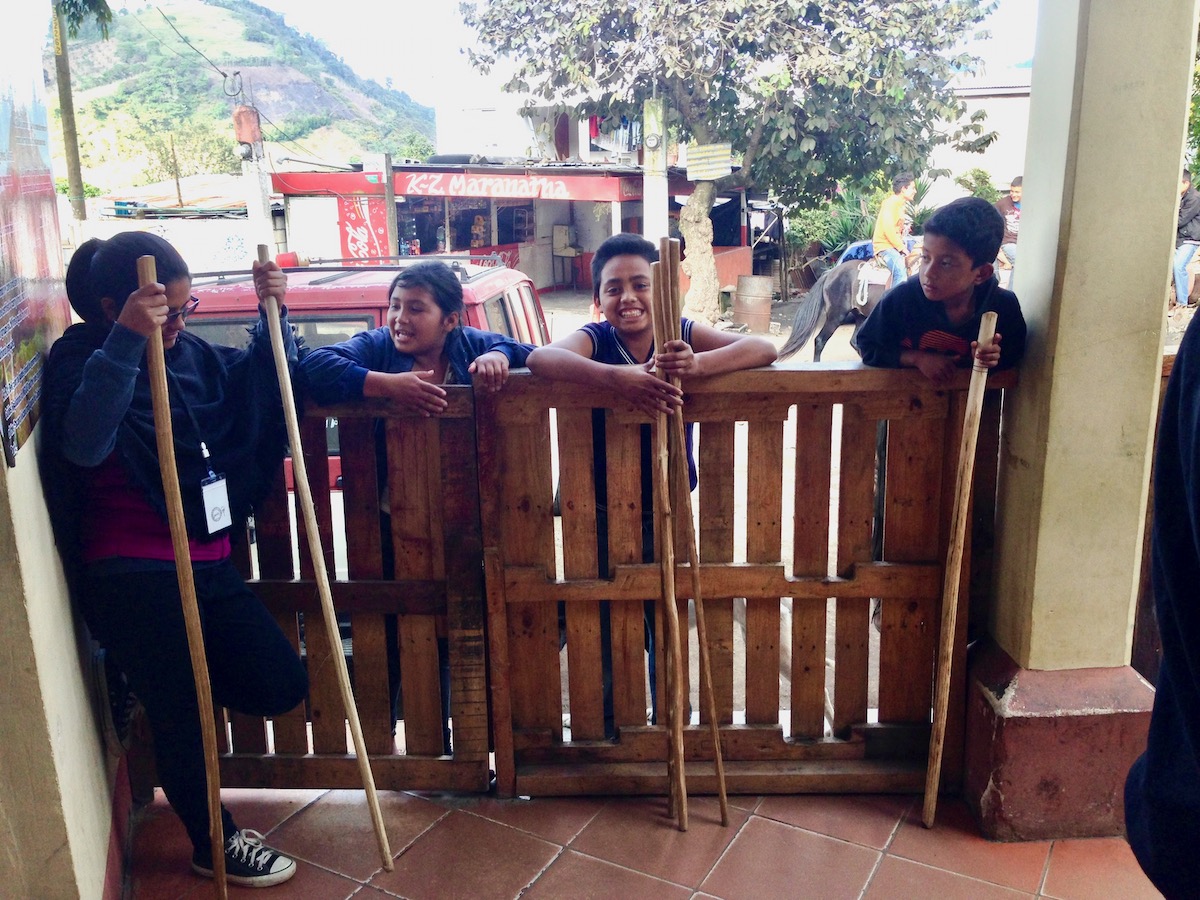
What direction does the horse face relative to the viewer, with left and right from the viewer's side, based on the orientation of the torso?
facing to the right of the viewer

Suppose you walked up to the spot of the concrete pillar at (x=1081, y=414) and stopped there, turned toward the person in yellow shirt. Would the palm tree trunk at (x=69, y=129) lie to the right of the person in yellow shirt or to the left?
left

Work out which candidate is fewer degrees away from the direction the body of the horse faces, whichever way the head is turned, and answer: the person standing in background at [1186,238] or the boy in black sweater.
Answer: the person standing in background

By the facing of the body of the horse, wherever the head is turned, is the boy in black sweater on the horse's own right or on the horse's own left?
on the horse's own right

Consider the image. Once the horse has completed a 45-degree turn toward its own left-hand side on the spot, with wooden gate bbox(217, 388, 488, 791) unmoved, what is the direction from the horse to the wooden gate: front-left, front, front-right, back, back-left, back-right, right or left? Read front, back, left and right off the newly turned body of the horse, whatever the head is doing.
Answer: back-right

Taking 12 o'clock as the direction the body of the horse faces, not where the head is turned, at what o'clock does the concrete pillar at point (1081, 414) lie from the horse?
The concrete pillar is roughly at 3 o'clock from the horse.

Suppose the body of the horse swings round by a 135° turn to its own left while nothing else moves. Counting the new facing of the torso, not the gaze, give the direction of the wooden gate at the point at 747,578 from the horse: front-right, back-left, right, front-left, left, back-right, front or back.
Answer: back-left

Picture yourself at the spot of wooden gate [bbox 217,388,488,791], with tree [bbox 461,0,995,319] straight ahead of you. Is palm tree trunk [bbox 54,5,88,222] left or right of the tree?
left
